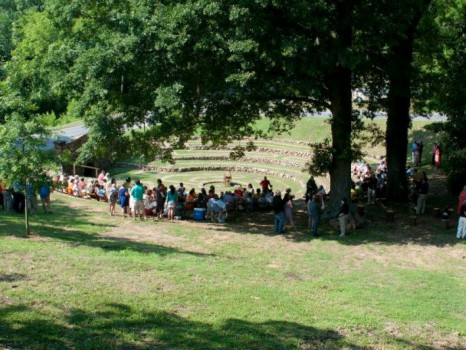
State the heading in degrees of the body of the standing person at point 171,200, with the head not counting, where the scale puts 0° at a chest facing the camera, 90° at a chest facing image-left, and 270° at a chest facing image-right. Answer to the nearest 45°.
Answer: approximately 180°

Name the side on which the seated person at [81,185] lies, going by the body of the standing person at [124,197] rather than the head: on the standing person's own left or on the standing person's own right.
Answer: on the standing person's own left

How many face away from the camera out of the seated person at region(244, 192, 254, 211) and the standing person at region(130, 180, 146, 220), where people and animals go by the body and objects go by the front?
2

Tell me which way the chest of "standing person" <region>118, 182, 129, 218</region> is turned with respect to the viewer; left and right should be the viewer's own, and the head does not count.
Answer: facing away from the viewer and to the right of the viewer

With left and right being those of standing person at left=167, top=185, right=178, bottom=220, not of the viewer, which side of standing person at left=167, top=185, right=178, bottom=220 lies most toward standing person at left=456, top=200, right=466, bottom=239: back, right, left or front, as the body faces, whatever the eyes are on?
right

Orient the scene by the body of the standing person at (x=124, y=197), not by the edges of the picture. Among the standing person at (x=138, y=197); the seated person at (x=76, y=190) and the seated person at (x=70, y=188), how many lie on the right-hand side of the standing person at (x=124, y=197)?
1

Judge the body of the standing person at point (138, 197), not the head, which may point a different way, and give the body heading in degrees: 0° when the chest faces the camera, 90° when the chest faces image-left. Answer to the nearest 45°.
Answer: approximately 180°

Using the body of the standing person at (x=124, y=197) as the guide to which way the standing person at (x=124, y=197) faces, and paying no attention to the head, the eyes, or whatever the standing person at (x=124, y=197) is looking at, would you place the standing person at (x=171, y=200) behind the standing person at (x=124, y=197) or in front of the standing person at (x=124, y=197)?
in front

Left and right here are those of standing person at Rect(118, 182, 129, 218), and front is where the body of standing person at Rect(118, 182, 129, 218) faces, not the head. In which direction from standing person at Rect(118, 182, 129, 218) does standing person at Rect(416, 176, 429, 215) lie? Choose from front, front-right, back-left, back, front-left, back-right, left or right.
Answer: front-right

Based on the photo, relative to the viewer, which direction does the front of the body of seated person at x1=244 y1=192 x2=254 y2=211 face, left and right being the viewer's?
facing away from the viewer
